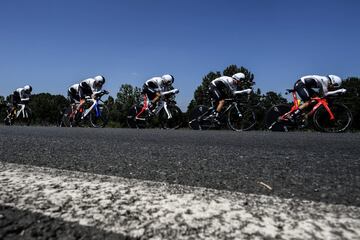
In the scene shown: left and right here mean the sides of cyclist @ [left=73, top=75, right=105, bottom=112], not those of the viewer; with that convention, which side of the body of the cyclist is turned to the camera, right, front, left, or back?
right

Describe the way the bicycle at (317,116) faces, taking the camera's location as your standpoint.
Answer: facing to the right of the viewer

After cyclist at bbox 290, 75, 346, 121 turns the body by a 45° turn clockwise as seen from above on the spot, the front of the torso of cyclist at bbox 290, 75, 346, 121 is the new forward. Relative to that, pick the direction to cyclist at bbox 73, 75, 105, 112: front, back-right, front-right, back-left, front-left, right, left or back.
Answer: back-right

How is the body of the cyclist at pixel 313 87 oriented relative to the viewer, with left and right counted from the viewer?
facing to the right of the viewer

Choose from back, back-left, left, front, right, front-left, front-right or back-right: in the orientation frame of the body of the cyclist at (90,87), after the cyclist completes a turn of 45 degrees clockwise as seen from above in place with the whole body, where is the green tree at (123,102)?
back-left

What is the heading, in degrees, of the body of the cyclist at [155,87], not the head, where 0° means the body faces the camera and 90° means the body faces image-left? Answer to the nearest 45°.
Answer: approximately 270°

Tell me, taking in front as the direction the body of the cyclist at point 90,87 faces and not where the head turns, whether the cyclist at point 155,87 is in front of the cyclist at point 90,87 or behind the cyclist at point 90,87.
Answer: in front

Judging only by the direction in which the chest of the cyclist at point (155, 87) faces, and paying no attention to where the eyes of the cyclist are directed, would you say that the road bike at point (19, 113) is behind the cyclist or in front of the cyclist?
behind

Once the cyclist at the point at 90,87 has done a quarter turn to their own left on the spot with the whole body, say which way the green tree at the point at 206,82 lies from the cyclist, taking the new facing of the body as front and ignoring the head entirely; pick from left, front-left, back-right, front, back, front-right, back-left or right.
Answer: front-right

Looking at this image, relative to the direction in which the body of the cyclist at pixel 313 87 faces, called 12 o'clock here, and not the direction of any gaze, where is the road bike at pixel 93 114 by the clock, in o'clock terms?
The road bike is roughly at 6 o'clock from the cyclist.

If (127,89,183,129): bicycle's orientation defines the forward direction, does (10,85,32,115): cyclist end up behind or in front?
behind

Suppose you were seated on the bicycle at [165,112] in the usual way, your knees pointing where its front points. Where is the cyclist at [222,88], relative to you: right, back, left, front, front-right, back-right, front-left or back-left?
front-right

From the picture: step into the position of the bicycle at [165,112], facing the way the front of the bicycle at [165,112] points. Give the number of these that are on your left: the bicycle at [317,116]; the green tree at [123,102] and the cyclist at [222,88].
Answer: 1

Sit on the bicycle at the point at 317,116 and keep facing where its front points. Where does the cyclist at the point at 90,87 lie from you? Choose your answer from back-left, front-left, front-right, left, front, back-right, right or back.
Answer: back

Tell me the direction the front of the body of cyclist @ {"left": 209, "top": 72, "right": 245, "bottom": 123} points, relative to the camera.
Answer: to the viewer's right
